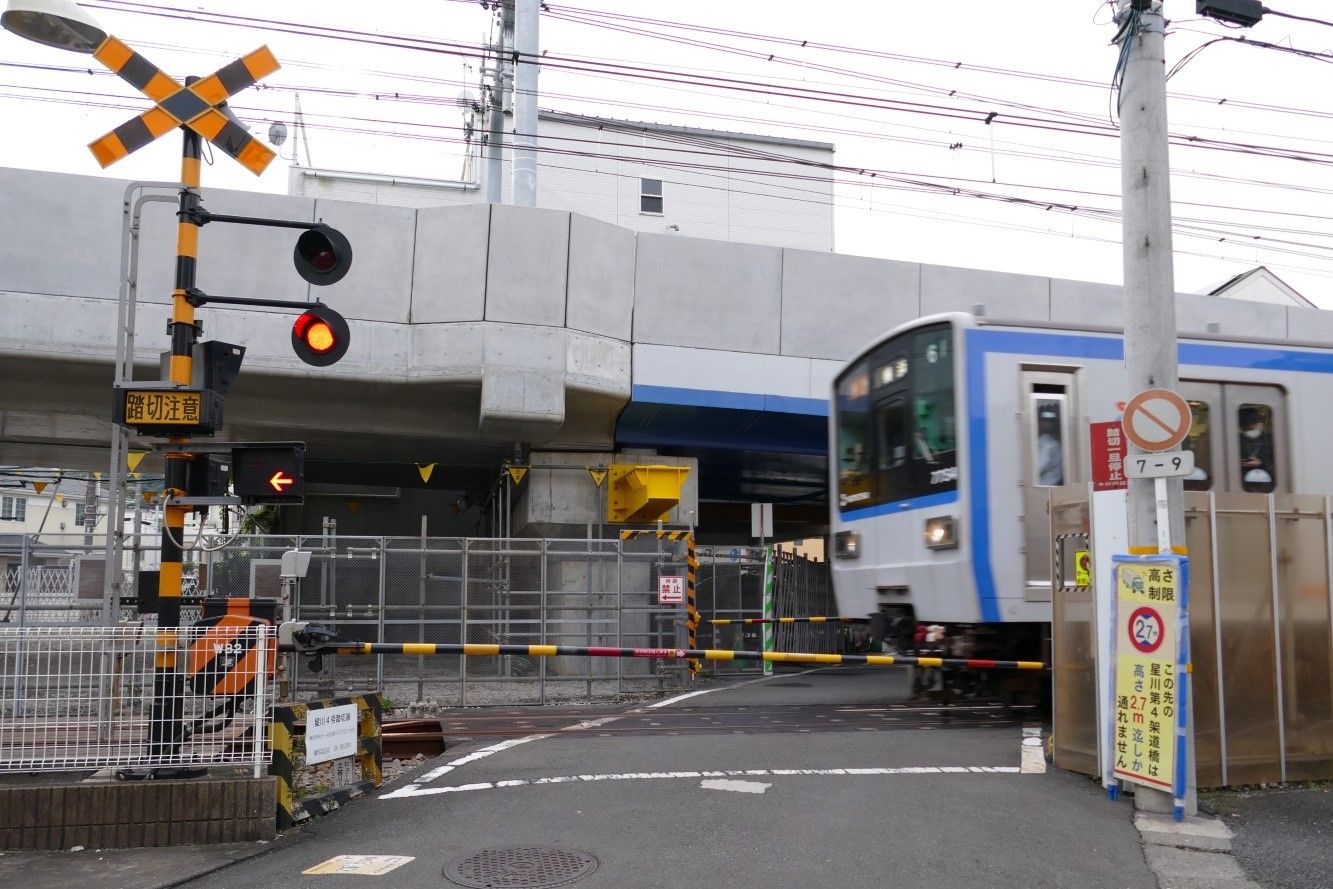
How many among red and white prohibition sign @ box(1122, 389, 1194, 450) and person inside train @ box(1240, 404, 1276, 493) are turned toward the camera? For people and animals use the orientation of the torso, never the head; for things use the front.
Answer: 2

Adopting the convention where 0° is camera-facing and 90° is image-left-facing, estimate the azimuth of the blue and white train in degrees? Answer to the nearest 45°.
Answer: approximately 45°

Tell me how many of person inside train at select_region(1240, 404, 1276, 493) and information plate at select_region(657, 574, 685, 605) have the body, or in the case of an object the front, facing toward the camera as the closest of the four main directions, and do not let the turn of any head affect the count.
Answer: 2

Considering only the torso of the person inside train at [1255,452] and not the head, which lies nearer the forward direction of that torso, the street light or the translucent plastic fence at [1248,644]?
the translucent plastic fence

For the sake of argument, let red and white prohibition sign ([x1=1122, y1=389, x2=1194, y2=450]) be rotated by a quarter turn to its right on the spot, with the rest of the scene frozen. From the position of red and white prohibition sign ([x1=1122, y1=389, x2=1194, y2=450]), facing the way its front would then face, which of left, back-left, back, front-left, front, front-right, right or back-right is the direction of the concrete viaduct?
front-right

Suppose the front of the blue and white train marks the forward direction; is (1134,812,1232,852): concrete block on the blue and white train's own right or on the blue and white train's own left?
on the blue and white train's own left

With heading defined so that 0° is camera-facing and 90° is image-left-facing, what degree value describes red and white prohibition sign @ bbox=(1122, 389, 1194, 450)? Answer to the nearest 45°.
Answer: approximately 0°

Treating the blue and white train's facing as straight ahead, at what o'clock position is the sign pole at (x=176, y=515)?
The sign pole is roughly at 12 o'clock from the blue and white train.

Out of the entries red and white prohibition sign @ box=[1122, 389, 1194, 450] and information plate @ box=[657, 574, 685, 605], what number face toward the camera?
2
